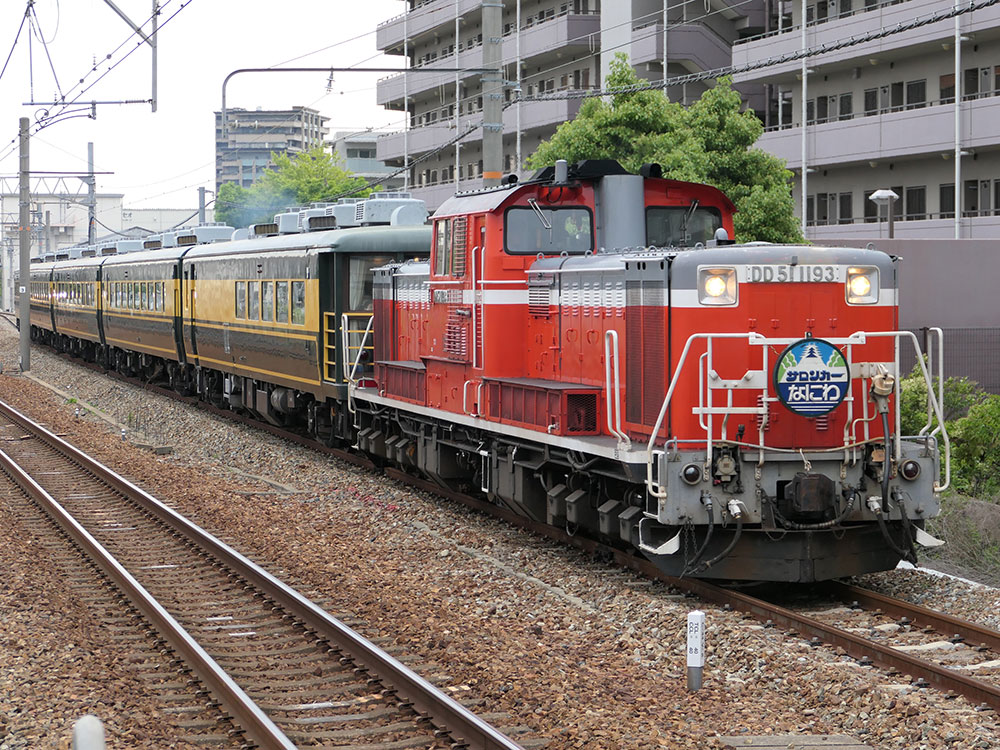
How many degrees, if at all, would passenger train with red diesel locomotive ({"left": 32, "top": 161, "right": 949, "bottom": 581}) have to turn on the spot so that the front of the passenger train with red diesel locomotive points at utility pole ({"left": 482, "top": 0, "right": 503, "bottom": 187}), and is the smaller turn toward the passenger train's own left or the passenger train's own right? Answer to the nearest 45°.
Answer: approximately 135° to the passenger train's own left

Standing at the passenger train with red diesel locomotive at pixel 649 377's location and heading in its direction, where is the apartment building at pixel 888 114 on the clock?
The apartment building is roughly at 8 o'clock from the passenger train with red diesel locomotive.

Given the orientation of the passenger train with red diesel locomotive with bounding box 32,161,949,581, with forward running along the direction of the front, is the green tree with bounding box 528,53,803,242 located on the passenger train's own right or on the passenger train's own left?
on the passenger train's own left

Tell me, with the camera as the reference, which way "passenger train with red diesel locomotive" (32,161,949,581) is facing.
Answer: facing the viewer and to the right of the viewer

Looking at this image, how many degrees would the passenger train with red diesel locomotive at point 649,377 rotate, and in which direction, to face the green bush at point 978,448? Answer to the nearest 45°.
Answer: approximately 90° to its left

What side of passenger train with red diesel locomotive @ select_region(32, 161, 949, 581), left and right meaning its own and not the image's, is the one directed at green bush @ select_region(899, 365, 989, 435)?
left

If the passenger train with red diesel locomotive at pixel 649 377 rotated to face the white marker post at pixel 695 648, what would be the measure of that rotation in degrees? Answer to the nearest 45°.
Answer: approximately 45° to its right

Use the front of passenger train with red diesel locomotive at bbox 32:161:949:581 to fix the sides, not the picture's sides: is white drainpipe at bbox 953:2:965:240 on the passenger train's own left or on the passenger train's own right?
on the passenger train's own left
